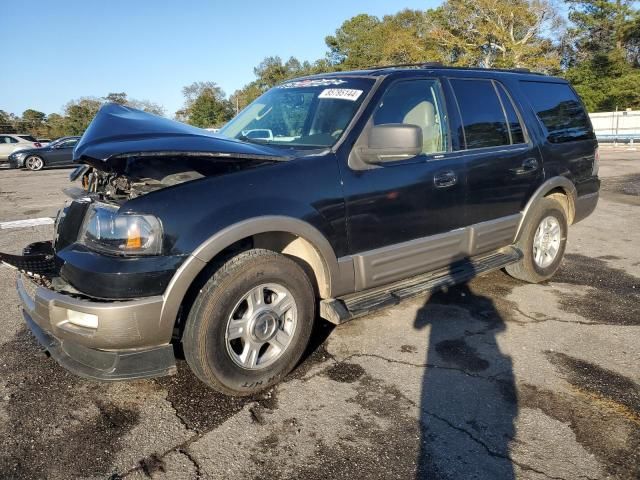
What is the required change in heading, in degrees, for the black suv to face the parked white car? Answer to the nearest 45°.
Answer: approximately 90° to its right

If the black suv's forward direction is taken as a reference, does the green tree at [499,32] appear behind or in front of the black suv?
behind

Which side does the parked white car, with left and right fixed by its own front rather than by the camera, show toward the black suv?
left

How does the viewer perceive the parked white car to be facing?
facing to the left of the viewer

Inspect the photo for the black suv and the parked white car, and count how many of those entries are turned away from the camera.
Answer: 0

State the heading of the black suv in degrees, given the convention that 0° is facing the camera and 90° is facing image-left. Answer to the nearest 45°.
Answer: approximately 45°

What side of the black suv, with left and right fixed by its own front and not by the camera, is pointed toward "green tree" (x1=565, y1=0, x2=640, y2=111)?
back

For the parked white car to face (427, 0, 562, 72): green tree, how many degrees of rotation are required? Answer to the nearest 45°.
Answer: approximately 180°

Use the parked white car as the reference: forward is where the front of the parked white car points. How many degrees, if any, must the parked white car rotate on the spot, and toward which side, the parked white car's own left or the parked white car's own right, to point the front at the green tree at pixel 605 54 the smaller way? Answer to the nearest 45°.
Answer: approximately 180°
